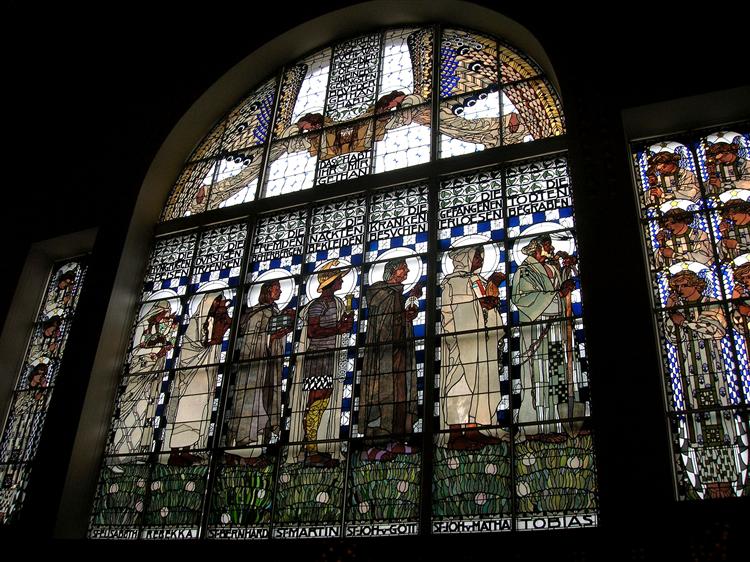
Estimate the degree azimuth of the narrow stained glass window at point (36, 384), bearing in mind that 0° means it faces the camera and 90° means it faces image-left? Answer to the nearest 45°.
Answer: approximately 0°

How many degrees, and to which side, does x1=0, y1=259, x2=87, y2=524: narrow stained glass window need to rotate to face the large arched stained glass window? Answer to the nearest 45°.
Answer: approximately 45° to its left
